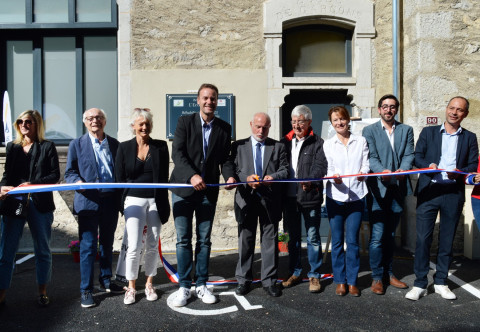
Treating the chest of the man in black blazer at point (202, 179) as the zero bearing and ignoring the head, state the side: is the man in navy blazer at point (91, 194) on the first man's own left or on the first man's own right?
on the first man's own right

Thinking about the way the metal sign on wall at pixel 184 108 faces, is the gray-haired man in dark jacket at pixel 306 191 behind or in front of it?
in front

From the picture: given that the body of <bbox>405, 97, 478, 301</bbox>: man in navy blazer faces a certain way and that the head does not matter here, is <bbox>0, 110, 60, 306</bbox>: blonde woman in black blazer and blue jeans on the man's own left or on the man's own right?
on the man's own right

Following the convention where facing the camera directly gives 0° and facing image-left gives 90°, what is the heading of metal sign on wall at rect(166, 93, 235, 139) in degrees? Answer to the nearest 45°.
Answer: approximately 0°

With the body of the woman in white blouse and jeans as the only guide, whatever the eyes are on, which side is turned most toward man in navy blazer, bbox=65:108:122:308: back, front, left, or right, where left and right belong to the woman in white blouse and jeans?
right
